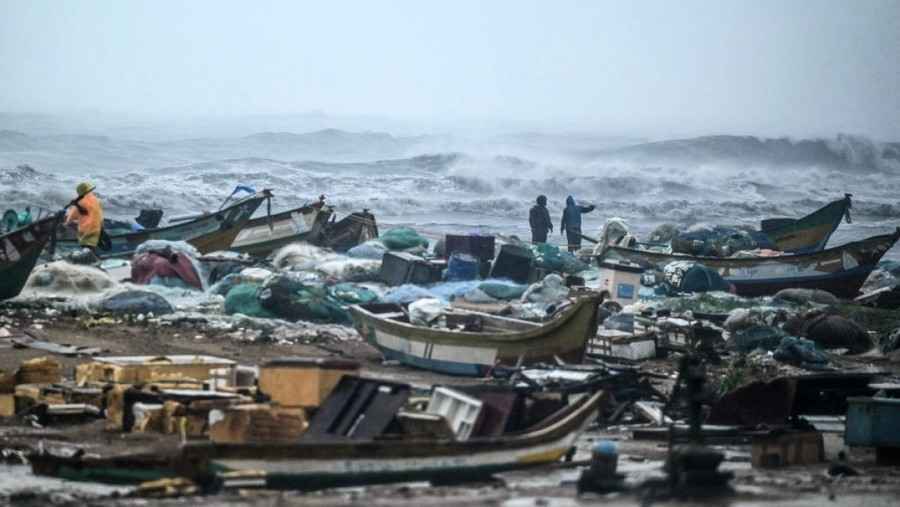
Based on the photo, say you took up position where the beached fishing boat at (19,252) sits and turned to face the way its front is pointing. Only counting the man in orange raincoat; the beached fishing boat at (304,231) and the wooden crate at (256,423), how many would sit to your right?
1

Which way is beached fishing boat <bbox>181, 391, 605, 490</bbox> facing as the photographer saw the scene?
facing to the right of the viewer

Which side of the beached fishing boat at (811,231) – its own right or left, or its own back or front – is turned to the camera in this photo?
right

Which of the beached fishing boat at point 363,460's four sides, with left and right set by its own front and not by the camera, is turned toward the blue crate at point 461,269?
left

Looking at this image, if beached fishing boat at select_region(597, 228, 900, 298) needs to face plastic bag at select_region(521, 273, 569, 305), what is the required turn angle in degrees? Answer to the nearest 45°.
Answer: approximately 135° to its right

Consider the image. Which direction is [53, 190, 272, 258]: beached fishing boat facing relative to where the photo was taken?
to the viewer's right

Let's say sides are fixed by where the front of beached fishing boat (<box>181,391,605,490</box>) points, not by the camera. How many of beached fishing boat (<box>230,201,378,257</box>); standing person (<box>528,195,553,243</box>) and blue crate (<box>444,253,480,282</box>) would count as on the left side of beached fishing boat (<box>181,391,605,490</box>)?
3

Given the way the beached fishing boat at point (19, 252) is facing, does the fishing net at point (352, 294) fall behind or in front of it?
in front

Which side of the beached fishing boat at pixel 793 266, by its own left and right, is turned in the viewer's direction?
right

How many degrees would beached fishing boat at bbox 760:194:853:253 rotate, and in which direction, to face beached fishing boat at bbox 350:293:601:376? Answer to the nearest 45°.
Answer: approximately 90° to its right

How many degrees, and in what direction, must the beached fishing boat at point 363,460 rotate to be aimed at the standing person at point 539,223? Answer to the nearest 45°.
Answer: approximately 90° to its left

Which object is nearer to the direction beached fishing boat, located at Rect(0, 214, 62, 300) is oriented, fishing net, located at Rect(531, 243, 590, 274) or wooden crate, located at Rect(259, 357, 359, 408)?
the fishing net
